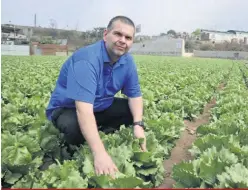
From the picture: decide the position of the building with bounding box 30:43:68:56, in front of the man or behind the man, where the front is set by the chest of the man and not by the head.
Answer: behind

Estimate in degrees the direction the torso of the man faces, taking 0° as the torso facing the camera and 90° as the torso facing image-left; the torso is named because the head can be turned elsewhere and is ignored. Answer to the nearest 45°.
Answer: approximately 315°
